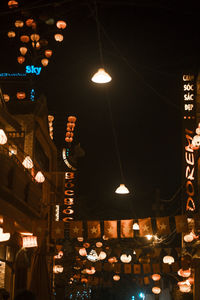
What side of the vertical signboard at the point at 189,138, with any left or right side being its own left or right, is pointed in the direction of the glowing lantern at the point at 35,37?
right

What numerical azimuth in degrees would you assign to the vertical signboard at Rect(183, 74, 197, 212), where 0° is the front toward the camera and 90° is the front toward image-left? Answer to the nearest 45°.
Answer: approximately 0°

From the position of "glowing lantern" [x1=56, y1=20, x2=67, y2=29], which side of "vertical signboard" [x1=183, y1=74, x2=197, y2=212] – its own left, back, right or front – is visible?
right

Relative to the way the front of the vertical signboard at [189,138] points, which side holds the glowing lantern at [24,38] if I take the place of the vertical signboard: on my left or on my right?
on my right

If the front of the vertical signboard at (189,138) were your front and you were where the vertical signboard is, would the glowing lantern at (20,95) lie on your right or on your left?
on your right

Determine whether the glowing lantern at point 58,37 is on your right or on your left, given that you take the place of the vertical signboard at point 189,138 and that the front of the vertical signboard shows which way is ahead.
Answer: on your right
